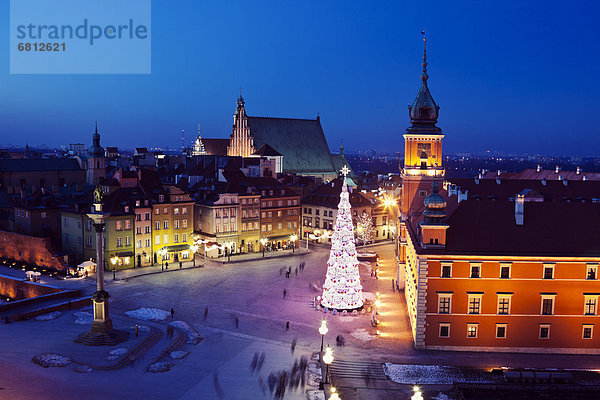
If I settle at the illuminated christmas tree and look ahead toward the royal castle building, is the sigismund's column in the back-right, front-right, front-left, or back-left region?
back-right

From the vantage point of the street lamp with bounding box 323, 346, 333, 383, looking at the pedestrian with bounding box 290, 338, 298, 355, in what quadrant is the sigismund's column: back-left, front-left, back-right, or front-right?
front-left

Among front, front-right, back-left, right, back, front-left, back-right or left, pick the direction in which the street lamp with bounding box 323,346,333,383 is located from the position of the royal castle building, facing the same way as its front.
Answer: front-left

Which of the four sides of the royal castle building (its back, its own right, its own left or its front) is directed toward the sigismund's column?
front

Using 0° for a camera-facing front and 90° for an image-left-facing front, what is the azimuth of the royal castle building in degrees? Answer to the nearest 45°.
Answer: approximately 90°

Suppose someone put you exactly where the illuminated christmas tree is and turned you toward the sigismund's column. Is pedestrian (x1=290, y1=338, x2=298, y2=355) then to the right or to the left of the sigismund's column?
left

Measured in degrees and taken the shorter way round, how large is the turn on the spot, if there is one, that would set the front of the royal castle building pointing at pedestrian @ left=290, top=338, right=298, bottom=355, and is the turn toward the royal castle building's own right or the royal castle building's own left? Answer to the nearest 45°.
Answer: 0° — it already faces them

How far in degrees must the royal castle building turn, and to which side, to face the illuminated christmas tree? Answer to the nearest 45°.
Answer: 0° — it already faces it
